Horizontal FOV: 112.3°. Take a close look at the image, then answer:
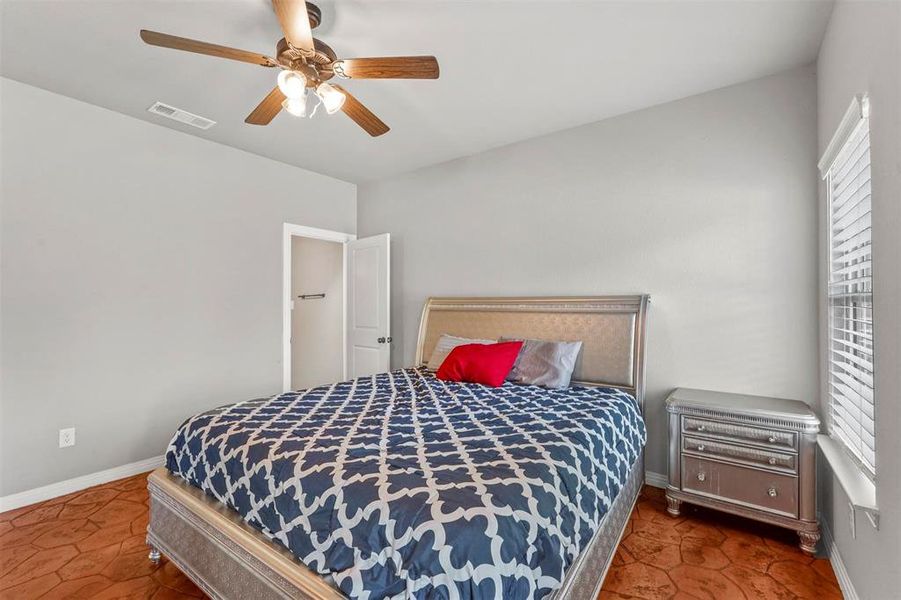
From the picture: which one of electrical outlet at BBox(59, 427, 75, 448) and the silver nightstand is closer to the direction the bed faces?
the electrical outlet

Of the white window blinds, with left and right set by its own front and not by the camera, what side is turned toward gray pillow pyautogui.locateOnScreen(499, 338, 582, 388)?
front

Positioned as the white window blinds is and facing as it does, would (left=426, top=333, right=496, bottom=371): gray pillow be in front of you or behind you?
in front

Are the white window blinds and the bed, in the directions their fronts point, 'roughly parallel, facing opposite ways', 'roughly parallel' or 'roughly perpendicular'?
roughly perpendicular

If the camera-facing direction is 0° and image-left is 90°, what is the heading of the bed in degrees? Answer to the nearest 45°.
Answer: approximately 45°

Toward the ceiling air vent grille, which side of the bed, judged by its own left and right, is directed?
right

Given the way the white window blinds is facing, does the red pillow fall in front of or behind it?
in front

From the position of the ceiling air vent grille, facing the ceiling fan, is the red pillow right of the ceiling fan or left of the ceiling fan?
left

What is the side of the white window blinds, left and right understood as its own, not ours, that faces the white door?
front

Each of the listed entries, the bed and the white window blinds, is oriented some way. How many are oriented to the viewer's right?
0

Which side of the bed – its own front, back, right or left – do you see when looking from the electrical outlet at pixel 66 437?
right

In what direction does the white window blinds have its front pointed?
to the viewer's left
